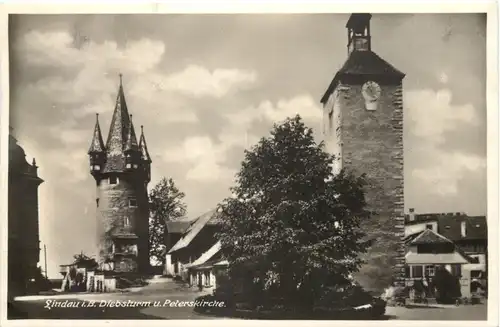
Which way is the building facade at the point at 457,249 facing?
toward the camera
